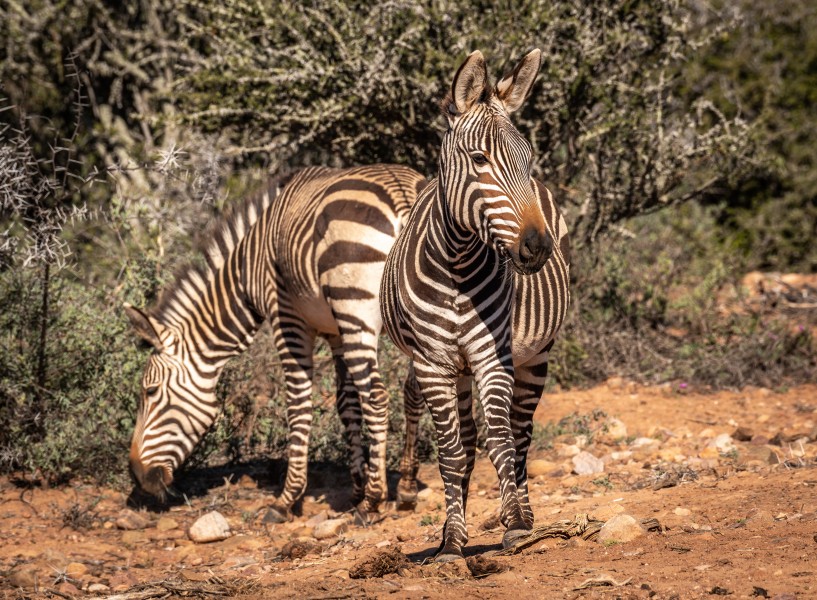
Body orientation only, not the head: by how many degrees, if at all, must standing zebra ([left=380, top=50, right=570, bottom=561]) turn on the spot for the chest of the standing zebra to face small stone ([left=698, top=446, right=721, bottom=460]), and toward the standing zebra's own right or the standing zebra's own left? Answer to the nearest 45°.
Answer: approximately 135° to the standing zebra's own left

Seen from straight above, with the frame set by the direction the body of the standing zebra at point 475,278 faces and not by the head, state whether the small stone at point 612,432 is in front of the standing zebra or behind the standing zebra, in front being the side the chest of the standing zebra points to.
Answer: behind

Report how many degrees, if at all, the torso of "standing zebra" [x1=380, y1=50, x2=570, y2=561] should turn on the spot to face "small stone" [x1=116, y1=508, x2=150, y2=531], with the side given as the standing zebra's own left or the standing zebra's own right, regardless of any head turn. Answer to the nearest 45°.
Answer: approximately 135° to the standing zebra's own right

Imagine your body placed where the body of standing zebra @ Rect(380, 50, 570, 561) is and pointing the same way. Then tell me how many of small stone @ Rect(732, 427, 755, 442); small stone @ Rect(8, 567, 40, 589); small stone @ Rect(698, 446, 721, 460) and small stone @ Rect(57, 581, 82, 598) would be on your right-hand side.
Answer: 2

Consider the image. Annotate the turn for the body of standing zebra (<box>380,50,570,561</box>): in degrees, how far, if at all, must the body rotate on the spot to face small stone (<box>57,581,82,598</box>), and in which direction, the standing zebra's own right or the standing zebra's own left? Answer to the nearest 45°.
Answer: approximately 90° to the standing zebra's own right

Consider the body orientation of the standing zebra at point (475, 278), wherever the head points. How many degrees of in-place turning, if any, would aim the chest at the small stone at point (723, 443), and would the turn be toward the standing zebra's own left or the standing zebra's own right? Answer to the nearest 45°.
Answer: approximately 135° to the standing zebra's own left

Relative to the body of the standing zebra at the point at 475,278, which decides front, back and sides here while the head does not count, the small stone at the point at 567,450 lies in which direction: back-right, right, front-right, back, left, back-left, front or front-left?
back

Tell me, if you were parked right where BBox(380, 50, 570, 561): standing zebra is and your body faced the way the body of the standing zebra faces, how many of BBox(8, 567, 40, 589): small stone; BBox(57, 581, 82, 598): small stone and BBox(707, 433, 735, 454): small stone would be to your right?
2

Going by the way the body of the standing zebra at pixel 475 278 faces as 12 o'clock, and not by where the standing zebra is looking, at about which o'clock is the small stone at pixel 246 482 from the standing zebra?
The small stone is roughly at 5 o'clock from the standing zebra.

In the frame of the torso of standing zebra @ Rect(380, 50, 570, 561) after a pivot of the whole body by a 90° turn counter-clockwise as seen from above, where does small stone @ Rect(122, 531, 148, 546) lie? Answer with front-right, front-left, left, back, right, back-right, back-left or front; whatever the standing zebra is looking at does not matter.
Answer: back-left

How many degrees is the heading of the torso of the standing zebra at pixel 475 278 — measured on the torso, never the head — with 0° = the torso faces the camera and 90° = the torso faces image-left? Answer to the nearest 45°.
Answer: approximately 0°

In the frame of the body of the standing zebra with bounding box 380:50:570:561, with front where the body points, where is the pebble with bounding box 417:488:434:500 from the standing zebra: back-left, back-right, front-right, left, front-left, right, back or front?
back
